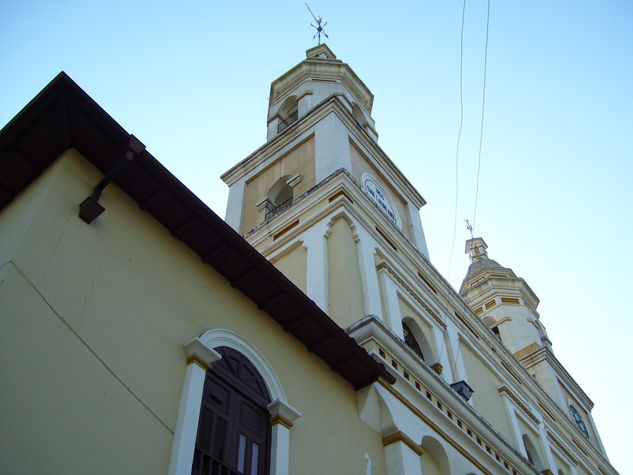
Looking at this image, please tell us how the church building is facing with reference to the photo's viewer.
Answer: facing the viewer and to the right of the viewer
